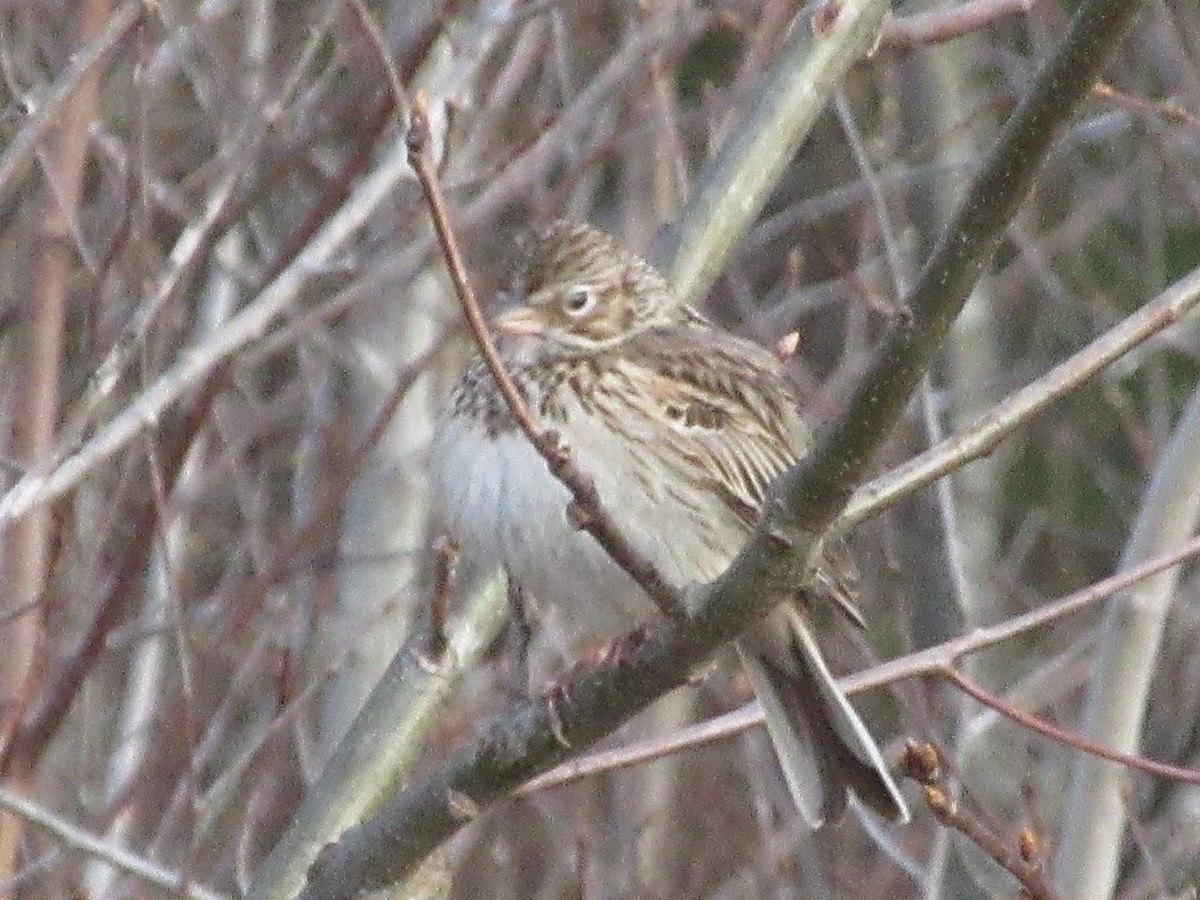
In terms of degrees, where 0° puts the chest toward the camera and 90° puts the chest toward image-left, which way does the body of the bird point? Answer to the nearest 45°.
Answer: approximately 45°

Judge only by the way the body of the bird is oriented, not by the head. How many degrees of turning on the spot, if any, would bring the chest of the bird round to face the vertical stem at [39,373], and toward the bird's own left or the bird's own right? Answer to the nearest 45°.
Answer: approximately 90° to the bird's own right

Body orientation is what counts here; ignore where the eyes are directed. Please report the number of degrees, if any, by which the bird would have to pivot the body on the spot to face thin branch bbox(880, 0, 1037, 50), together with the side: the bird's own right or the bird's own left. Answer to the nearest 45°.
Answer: approximately 135° to the bird's own left
